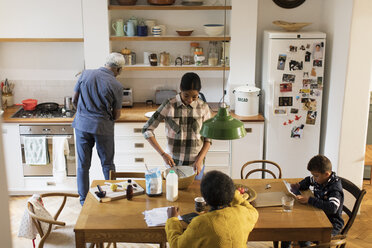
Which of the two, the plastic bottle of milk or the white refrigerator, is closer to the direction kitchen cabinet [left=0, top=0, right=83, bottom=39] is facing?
the plastic bottle of milk

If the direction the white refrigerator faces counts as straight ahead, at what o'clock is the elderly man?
The elderly man is roughly at 2 o'clock from the white refrigerator.

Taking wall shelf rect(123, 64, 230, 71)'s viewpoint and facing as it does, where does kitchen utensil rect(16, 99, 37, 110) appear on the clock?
The kitchen utensil is roughly at 3 o'clock from the wall shelf.

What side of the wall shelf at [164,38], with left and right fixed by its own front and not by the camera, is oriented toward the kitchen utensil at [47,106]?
right

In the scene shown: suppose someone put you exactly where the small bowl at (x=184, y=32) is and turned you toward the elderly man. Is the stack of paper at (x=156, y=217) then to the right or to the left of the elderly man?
left

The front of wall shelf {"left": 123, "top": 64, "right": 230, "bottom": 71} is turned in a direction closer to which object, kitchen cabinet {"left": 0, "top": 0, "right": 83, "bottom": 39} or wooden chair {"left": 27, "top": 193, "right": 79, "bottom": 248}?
the wooden chair
